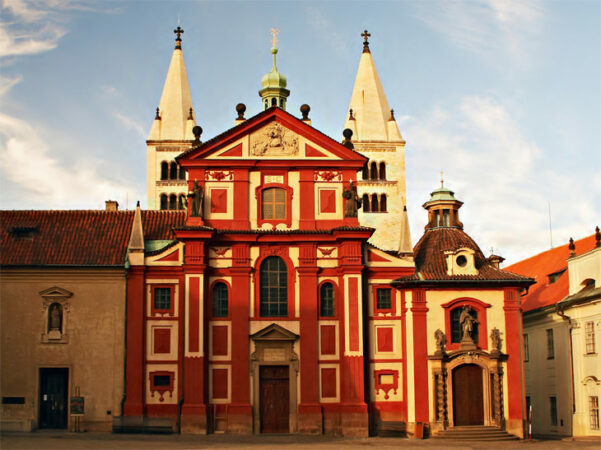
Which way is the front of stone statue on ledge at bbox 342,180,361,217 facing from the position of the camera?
facing the viewer
